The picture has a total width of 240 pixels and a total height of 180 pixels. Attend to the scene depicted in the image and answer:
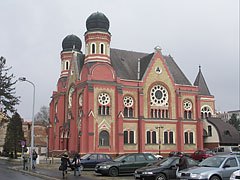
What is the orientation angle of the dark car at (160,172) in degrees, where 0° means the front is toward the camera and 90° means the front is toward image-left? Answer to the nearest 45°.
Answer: approximately 45°

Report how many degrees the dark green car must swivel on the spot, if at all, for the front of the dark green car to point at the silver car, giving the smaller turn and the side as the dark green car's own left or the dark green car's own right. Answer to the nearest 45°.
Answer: approximately 90° to the dark green car's own left

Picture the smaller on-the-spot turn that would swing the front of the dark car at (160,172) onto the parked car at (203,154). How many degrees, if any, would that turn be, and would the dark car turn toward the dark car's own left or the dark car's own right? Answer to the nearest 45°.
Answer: approximately 135° to the dark car's own right

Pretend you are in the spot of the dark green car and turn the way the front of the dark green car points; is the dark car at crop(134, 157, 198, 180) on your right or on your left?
on your left
